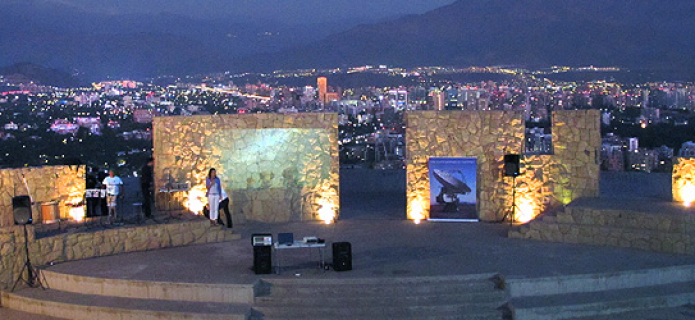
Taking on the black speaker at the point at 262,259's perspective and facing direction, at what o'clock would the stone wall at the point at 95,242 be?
The stone wall is roughly at 4 o'clock from the black speaker.

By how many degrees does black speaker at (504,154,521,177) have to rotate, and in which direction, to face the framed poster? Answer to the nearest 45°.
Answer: approximately 90° to its right

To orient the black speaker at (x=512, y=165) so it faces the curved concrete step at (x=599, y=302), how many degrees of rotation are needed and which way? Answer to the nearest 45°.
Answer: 0° — it already faces it

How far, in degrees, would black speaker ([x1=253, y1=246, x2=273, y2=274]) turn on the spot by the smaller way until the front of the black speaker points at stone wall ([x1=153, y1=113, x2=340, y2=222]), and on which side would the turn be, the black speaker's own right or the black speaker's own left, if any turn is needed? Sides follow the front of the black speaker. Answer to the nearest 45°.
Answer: approximately 180°

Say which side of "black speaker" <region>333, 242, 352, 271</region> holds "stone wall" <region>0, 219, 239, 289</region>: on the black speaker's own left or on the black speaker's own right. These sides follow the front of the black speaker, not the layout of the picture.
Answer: on the black speaker's own right

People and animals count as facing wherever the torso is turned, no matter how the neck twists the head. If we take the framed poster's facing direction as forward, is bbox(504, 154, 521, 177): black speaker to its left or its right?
on its left

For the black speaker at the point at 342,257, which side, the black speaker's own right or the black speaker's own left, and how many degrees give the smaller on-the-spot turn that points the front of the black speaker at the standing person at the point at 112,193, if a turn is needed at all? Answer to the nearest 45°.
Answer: approximately 135° to the black speaker's own right

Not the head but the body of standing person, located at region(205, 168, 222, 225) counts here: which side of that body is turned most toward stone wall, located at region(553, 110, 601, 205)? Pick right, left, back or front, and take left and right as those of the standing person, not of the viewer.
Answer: left

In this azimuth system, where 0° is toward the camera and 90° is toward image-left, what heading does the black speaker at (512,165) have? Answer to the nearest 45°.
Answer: approximately 0°
